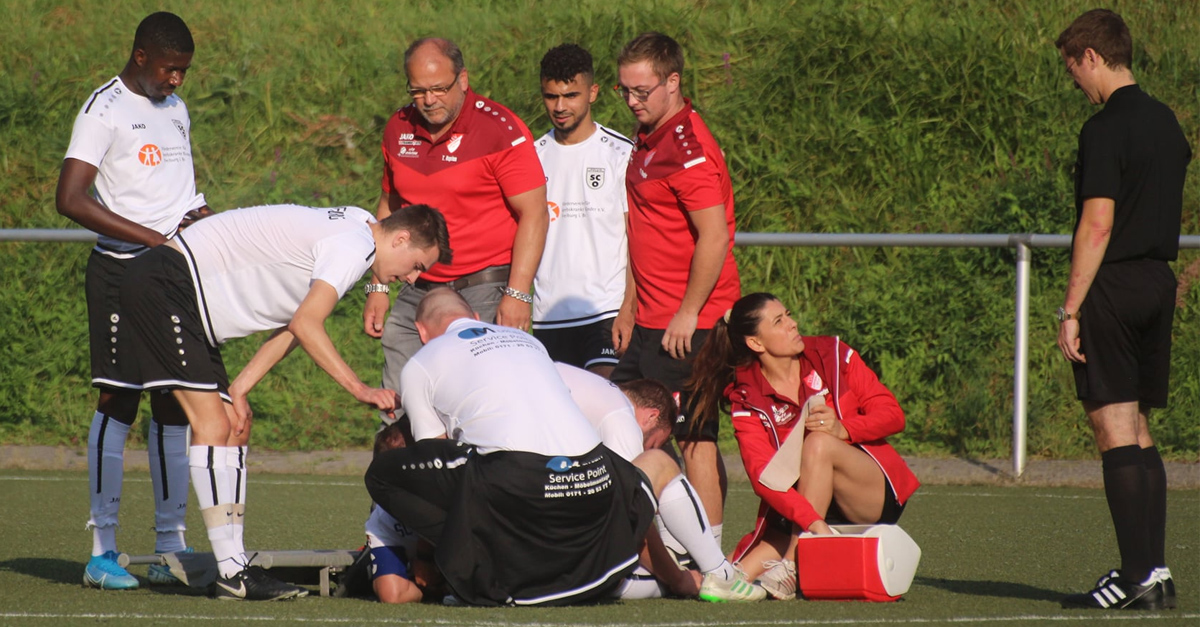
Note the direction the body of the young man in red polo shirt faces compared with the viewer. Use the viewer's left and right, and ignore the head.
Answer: facing the viewer and to the left of the viewer

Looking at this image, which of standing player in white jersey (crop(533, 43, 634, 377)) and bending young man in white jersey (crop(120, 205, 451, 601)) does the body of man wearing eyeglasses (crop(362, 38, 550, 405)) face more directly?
the bending young man in white jersey

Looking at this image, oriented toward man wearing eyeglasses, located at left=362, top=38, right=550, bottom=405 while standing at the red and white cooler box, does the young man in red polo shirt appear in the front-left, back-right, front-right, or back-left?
front-right

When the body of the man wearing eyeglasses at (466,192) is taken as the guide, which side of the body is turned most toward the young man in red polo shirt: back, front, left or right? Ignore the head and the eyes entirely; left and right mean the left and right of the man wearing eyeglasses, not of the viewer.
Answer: left

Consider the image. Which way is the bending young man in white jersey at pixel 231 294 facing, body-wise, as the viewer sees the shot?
to the viewer's right

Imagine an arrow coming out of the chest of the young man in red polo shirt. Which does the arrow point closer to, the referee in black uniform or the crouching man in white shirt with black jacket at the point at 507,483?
the crouching man in white shirt with black jacket

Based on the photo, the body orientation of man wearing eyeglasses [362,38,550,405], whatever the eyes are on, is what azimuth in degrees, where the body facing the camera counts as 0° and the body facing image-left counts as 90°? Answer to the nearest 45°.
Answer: approximately 45°

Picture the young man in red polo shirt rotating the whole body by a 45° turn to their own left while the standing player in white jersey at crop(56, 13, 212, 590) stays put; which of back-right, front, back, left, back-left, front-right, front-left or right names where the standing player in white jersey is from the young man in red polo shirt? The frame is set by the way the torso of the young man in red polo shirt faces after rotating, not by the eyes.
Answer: right

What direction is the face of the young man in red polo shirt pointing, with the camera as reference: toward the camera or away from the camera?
toward the camera

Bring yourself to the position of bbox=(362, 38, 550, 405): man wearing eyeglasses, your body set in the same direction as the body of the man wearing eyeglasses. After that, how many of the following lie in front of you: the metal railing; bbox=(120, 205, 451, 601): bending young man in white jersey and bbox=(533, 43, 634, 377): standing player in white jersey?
1

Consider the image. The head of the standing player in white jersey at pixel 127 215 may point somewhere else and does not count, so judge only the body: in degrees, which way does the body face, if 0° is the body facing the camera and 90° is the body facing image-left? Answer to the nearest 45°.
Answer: approximately 315°

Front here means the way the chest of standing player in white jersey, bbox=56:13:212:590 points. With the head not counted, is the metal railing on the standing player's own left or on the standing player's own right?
on the standing player's own left

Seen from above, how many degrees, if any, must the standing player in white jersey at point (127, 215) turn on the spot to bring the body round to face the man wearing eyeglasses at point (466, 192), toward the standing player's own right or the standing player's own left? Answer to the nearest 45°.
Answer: approximately 45° to the standing player's own left

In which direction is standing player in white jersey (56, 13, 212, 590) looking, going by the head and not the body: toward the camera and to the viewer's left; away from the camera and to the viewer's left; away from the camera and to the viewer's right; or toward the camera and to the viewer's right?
toward the camera and to the viewer's right

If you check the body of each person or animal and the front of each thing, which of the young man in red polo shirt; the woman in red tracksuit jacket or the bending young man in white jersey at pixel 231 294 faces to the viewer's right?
the bending young man in white jersey

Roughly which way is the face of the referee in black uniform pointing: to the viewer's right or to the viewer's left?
to the viewer's left

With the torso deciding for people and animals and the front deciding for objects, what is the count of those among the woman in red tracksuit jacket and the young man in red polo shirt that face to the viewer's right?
0
